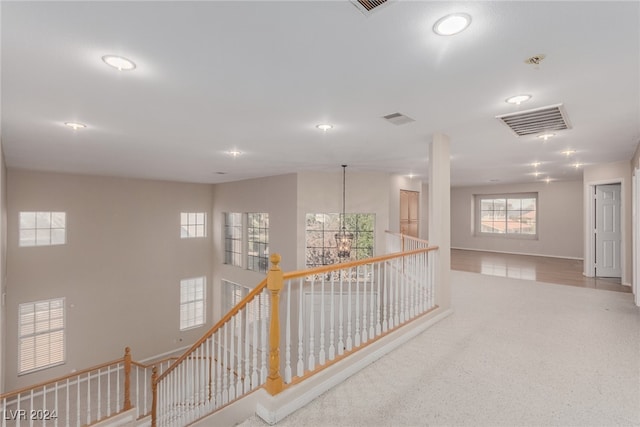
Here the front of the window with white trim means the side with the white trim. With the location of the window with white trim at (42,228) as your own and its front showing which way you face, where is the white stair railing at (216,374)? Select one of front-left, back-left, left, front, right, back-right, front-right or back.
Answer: front

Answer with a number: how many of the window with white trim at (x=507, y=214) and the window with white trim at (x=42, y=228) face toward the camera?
2

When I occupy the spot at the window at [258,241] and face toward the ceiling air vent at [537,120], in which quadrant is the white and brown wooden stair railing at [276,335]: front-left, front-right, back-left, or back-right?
front-right

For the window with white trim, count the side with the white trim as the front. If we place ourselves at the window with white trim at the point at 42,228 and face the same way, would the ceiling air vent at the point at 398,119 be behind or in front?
in front

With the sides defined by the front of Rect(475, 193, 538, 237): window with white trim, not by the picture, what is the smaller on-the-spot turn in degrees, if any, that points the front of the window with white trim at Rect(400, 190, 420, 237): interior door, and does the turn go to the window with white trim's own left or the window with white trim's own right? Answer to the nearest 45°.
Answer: approximately 45° to the window with white trim's own right

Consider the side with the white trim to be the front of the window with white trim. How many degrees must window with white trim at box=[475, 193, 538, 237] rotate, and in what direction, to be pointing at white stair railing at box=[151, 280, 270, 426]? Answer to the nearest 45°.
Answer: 0° — it already faces it

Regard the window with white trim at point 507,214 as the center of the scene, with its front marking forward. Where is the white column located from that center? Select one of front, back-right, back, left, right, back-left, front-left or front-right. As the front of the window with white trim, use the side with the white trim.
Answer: front

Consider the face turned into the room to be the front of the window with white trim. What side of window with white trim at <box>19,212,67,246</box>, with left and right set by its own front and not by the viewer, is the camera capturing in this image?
front

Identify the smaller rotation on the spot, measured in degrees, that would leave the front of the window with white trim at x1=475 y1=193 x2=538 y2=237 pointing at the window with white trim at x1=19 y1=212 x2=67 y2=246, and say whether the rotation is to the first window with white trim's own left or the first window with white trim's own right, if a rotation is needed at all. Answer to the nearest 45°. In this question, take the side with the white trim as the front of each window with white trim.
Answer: approximately 45° to the first window with white trim's own right

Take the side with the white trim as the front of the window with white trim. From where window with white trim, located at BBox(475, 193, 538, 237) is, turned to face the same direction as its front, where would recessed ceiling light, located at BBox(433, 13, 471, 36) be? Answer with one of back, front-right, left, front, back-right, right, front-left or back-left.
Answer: front

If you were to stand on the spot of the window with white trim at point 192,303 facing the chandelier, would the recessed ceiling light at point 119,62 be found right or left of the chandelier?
right

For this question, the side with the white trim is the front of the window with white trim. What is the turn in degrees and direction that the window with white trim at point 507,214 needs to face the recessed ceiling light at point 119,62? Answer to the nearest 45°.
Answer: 0° — it already faces it

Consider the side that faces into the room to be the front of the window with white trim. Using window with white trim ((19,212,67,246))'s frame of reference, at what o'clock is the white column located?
The white column is roughly at 11 o'clock from the window with white trim.

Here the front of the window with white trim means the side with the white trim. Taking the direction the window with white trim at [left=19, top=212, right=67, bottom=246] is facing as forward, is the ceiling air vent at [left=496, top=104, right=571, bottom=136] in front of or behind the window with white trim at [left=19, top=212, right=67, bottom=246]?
in front

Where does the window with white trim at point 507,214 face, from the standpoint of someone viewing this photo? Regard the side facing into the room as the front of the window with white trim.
facing the viewer

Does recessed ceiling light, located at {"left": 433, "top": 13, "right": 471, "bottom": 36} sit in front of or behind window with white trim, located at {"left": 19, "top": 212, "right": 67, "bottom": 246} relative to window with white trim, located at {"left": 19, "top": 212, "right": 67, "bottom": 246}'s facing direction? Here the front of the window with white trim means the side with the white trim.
in front

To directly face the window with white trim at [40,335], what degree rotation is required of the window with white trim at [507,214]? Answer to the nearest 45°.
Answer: approximately 45° to its right

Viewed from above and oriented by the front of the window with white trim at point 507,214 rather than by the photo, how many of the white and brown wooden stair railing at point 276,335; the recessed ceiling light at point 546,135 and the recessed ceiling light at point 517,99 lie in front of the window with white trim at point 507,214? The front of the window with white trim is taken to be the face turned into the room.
3
